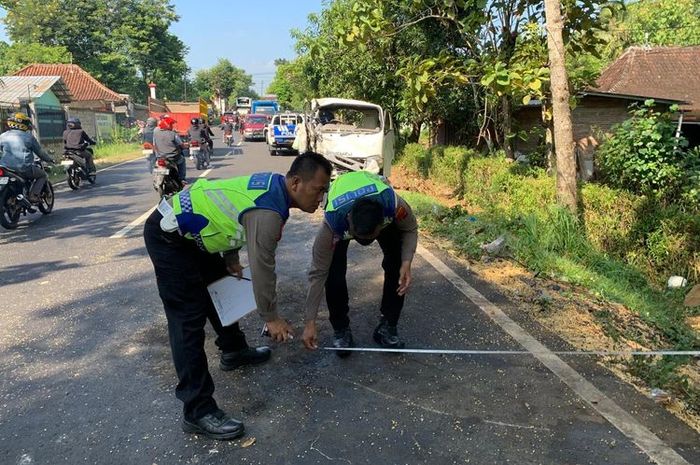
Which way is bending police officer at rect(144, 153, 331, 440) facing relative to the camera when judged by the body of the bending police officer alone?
to the viewer's right

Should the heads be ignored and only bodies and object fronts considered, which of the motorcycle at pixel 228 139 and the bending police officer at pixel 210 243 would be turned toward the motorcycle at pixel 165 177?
the motorcycle at pixel 228 139

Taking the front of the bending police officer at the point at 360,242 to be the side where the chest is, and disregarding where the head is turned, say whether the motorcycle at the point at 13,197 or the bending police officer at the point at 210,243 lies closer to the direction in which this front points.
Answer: the bending police officer

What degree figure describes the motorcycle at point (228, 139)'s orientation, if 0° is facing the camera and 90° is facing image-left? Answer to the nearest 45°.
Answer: approximately 0°
